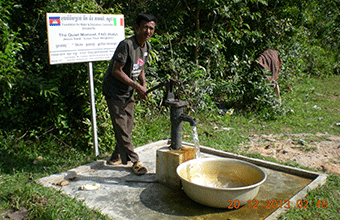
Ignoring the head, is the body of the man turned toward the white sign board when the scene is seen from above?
no

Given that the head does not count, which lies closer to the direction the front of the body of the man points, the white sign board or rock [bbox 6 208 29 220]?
the rock

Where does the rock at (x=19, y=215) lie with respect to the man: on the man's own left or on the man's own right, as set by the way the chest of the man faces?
on the man's own right

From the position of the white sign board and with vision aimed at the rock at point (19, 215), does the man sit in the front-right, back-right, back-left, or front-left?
front-left

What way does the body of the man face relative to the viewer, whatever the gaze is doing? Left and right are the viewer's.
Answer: facing the viewer and to the right of the viewer
